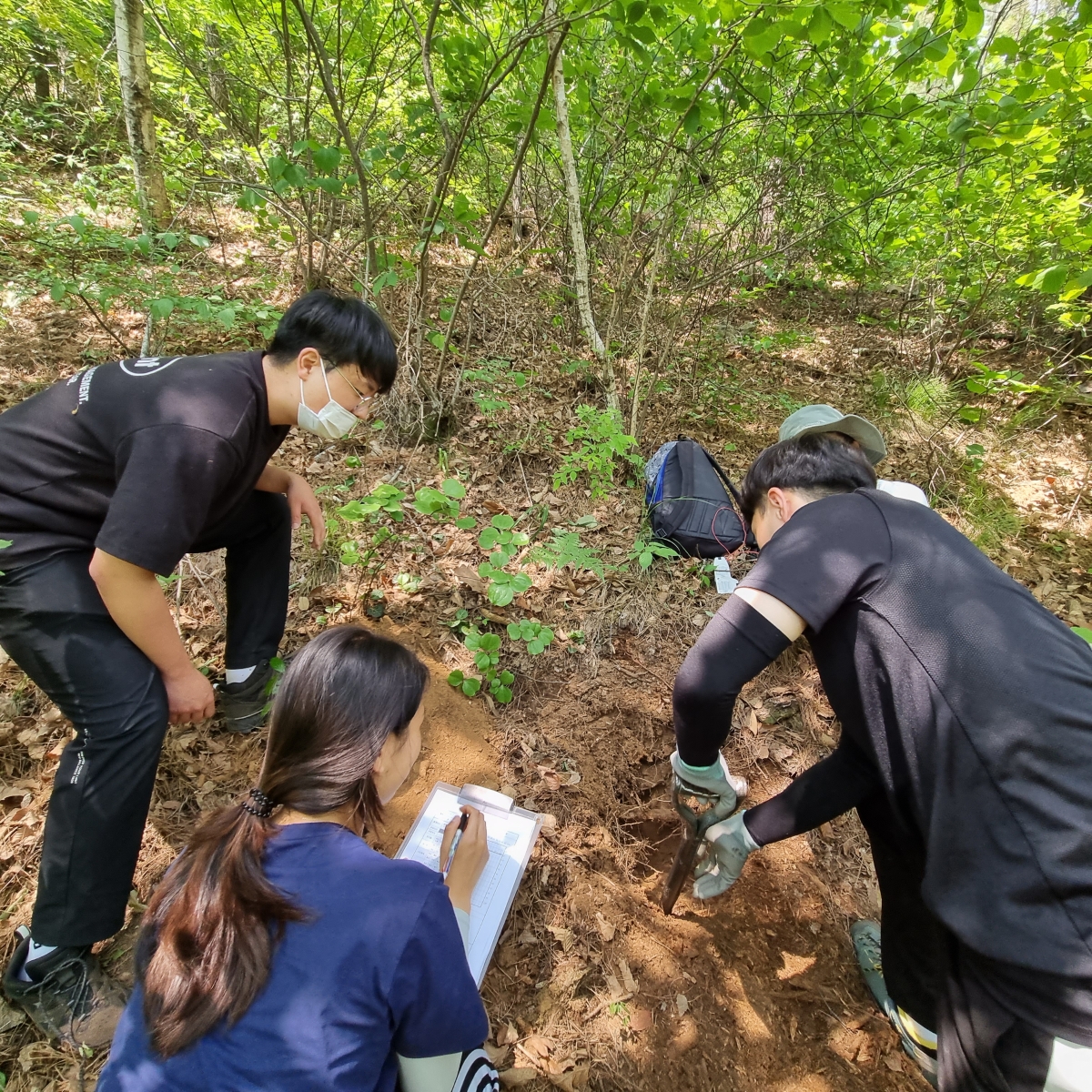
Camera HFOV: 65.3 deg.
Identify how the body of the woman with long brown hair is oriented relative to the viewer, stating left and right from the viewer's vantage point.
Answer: facing away from the viewer and to the right of the viewer

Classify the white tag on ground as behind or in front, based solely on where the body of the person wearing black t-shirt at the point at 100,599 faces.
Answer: in front

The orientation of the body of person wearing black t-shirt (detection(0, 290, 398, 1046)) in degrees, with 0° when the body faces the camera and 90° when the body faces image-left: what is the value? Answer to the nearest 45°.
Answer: approximately 270°

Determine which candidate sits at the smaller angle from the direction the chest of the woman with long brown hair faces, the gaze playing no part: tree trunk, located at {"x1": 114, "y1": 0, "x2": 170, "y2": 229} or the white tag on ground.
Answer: the white tag on ground

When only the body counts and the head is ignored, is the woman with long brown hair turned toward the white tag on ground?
yes

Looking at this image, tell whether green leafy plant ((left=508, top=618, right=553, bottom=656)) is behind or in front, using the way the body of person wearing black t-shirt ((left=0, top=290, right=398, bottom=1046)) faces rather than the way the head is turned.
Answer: in front

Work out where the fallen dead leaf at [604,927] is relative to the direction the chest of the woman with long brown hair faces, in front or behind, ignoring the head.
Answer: in front

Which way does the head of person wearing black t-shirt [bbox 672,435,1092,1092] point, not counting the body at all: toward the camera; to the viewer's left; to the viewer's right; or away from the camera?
to the viewer's left

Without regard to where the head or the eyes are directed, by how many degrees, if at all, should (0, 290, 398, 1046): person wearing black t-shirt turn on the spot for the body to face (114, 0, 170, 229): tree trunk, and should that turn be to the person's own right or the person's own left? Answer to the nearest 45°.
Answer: approximately 90° to the person's own left
